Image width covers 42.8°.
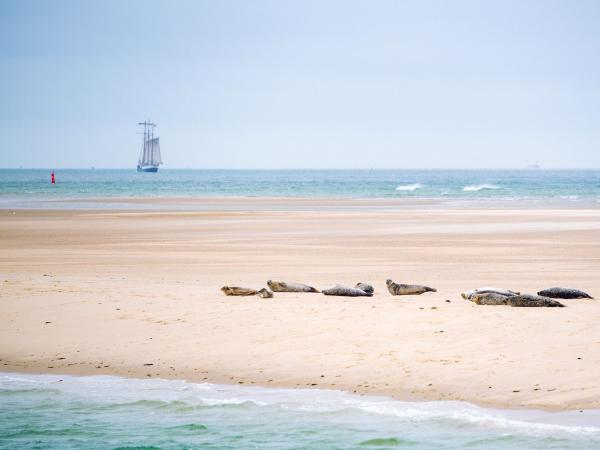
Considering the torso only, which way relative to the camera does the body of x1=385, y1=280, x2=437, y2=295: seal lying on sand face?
to the viewer's left

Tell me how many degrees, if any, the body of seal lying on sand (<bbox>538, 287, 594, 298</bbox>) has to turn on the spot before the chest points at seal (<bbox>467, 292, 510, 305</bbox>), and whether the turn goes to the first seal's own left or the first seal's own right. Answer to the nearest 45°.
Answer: approximately 45° to the first seal's own left

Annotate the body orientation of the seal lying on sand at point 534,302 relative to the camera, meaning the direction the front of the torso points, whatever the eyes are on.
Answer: to the viewer's left

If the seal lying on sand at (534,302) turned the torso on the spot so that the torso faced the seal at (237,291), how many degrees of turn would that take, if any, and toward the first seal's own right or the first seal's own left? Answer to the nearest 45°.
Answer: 0° — it already faces it

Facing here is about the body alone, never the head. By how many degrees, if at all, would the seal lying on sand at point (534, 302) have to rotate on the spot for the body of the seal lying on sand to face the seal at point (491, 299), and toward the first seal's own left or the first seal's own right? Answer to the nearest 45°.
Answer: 0° — it already faces it

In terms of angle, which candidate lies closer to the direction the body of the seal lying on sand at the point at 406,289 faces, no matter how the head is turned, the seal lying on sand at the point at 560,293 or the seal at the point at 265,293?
the seal

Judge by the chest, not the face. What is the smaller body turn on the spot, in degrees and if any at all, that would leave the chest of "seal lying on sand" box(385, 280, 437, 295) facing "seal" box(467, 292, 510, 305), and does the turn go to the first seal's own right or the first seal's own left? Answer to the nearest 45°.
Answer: approximately 135° to the first seal's own left

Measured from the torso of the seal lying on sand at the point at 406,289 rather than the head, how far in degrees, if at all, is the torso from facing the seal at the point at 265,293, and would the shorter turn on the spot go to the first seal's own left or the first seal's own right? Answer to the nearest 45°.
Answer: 0° — it already faces it

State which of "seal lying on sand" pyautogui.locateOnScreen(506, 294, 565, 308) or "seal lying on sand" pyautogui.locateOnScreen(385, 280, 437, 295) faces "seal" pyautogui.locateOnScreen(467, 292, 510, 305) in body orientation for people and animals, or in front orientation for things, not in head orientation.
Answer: "seal lying on sand" pyautogui.locateOnScreen(506, 294, 565, 308)

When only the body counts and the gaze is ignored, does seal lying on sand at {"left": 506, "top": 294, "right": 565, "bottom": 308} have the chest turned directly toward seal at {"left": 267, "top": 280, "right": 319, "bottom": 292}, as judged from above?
yes

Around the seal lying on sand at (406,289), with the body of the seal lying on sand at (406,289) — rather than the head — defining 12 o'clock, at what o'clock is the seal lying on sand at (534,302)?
the seal lying on sand at (534,302) is roughly at 7 o'clock from the seal lying on sand at (406,289).

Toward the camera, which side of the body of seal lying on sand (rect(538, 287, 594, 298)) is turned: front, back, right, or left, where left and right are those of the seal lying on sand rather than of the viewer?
left

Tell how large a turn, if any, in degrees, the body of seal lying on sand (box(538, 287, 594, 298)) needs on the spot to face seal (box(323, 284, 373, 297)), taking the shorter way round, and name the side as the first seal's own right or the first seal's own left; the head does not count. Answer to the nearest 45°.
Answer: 0° — it already faces it
